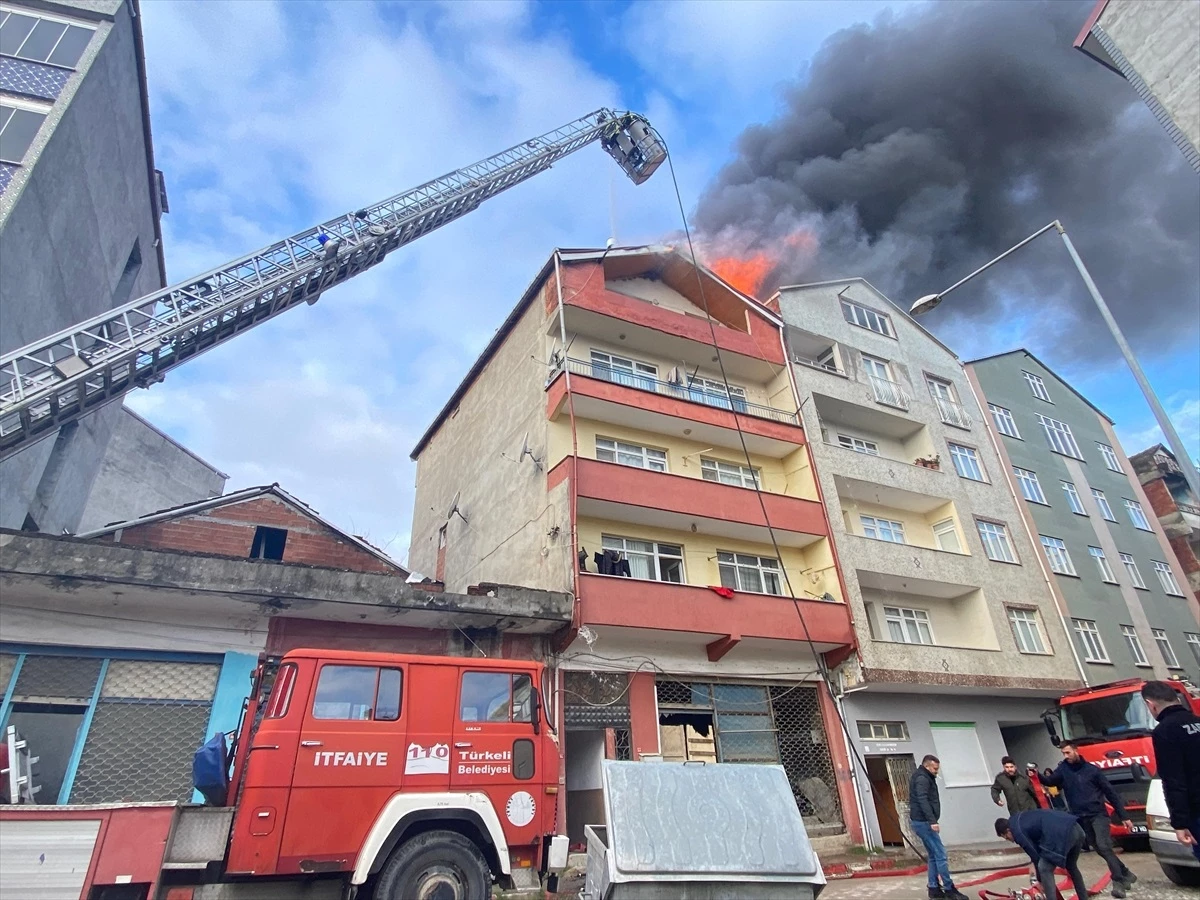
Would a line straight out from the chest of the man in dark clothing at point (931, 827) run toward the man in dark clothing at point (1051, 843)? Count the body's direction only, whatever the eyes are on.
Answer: no

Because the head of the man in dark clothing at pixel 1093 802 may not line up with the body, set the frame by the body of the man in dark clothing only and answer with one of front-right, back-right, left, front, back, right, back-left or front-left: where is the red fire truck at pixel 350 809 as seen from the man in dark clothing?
front

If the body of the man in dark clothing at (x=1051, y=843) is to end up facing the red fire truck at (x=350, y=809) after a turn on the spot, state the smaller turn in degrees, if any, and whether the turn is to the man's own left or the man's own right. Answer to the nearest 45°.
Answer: approximately 45° to the man's own left

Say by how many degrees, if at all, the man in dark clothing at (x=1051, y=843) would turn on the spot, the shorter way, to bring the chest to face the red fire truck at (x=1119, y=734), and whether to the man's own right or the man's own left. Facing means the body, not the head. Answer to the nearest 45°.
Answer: approximately 90° to the man's own right

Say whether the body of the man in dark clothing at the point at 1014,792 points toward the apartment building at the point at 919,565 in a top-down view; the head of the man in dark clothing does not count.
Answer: no

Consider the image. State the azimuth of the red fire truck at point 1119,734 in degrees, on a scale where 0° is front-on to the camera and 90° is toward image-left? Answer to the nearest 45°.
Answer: approximately 45°

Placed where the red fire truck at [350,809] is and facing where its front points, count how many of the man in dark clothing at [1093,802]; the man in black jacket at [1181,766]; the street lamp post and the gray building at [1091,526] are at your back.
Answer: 0

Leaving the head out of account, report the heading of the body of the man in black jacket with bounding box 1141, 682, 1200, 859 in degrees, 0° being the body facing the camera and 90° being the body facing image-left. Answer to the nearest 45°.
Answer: approximately 135°

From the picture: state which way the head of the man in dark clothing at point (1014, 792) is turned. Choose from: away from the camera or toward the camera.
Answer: toward the camera

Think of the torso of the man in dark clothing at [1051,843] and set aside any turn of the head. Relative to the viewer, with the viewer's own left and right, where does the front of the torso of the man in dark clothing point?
facing to the left of the viewer

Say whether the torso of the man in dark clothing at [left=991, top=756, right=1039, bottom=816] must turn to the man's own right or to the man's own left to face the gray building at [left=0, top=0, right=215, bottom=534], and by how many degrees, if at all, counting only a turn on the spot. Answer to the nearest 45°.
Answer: approximately 45° to the man's own right

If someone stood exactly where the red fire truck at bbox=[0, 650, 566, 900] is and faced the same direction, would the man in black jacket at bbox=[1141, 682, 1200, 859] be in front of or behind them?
in front

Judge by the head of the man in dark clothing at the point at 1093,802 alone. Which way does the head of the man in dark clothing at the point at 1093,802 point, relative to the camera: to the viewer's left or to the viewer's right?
to the viewer's left

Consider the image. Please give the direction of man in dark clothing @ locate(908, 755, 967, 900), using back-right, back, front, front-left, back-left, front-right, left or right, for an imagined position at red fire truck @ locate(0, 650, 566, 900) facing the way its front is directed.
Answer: front

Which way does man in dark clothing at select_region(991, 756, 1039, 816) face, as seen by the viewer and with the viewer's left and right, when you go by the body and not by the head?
facing the viewer
